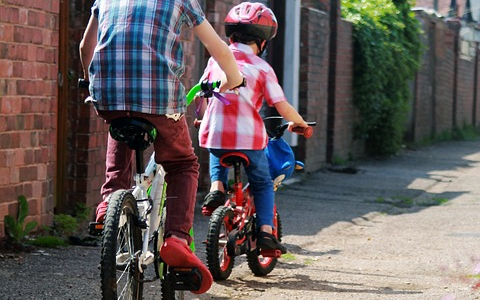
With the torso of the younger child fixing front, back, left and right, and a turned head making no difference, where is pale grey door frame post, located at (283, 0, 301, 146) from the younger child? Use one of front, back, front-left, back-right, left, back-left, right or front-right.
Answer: front-left

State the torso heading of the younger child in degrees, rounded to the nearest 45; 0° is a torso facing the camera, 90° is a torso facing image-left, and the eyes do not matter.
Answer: approximately 225°

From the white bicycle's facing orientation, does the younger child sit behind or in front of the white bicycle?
in front

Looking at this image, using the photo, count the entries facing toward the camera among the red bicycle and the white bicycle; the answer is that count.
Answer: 0

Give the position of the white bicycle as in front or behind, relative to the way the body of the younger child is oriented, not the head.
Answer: behind

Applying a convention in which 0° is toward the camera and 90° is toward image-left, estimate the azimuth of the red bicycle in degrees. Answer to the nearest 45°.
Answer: approximately 225°

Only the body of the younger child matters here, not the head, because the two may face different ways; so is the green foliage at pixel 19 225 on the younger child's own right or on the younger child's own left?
on the younger child's own left

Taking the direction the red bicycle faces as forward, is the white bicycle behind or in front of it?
behind

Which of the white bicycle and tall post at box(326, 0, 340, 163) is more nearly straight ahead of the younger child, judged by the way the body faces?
the tall post

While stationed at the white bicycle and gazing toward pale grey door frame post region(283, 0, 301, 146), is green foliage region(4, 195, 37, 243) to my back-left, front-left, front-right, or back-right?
front-left

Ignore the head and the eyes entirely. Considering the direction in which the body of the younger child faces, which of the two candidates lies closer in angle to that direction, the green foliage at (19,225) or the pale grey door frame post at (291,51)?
the pale grey door frame post

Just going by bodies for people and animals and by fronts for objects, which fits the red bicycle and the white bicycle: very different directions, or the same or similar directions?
same or similar directions

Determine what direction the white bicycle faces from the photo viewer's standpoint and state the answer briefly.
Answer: facing away from the viewer and to the right of the viewer

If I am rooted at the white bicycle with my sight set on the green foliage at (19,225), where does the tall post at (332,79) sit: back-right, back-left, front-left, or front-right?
front-right
